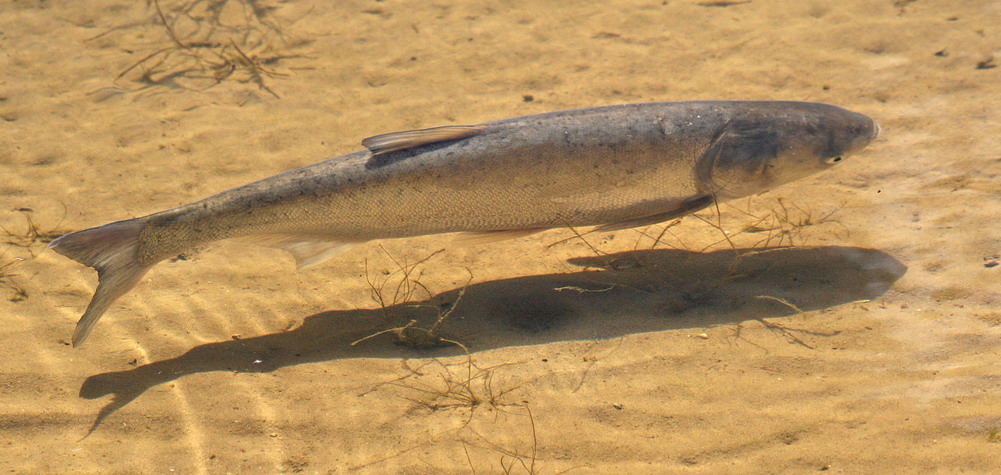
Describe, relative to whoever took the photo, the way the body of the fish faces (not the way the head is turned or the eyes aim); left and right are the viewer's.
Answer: facing to the right of the viewer

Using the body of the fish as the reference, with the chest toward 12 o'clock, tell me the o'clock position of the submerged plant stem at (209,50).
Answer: The submerged plant stem is roughly at 8 o'clock from the fish.
